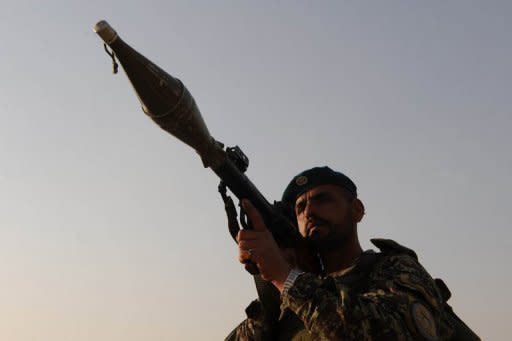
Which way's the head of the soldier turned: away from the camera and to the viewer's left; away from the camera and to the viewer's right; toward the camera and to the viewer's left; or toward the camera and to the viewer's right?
toward the camera and to the viewer's left

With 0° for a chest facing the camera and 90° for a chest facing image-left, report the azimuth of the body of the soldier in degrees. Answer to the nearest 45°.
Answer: approximately 45°
